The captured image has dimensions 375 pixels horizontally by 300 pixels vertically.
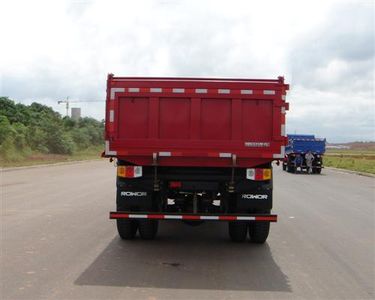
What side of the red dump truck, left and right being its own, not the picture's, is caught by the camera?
back

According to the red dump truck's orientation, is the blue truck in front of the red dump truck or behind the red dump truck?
in front
